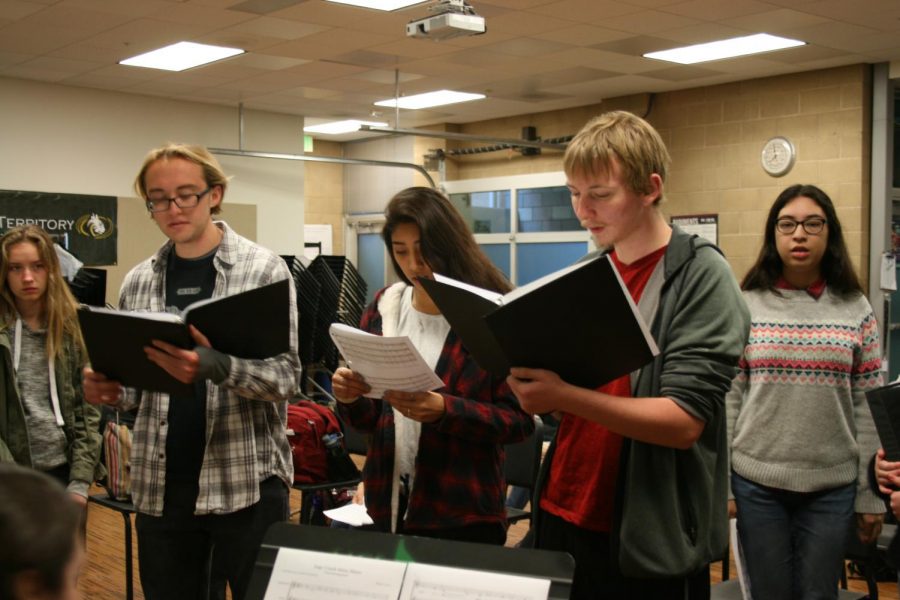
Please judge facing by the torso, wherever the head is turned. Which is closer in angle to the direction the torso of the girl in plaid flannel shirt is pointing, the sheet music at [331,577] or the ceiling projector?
the sheet music

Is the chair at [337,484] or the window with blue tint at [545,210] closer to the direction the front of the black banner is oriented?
the chair

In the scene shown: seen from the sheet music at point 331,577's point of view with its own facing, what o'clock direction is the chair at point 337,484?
The chair is roughly at 6 o'clock from the sheet music.

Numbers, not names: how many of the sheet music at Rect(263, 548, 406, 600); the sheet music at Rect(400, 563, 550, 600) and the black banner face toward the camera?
3

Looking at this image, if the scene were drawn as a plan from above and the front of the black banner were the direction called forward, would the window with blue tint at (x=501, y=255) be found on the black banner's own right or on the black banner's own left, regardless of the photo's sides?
on the black banner's own left

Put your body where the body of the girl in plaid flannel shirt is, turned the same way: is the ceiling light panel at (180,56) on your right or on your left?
on your right

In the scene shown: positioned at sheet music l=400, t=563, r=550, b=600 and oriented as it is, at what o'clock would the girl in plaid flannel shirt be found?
The girl in plaid flannel shirt is roughly at 6 o'clock from the sheet music.

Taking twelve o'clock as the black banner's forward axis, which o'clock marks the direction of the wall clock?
The wall clock is roughly at 10 o'clock from the black banner.

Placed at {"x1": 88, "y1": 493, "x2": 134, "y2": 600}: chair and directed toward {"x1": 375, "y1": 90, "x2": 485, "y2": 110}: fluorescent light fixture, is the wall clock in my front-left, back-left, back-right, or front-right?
front-right

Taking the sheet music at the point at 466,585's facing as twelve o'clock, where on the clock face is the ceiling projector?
The ceiling projector is roughly at 6 o'clock from the sheet music.

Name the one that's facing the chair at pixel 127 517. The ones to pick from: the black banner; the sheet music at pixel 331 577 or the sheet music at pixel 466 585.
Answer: the black banner

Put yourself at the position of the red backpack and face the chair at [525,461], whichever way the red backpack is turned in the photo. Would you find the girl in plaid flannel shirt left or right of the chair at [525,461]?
right

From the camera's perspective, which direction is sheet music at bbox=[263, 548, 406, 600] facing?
toward the camera

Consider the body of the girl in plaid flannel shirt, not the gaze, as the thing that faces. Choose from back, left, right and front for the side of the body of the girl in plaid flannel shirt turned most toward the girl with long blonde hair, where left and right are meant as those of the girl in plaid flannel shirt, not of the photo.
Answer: right

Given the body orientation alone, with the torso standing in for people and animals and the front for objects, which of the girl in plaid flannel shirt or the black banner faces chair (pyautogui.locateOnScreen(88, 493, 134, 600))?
the black banner

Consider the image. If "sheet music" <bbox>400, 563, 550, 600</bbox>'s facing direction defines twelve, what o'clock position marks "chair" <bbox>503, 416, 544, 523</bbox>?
The chair is roughly at 6 o'clock from the sheet music.

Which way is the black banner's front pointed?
toward the camera
